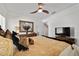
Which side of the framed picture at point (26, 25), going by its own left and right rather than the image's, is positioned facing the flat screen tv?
left

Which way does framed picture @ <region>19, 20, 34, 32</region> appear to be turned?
toward the camera
